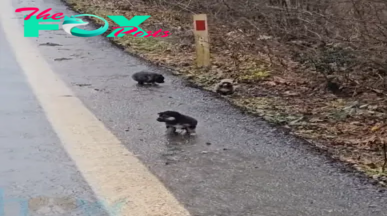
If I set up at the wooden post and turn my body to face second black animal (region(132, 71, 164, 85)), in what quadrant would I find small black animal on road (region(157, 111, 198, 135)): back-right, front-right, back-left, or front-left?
front-left

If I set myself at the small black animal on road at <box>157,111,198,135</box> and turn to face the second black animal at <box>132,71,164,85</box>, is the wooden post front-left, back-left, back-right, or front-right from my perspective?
front-right

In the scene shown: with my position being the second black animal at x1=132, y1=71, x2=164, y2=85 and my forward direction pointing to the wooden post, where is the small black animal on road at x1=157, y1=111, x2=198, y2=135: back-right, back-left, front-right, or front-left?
back-right

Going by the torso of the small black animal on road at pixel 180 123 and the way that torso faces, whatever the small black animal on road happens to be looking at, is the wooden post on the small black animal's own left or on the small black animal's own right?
on the small black animal's own right

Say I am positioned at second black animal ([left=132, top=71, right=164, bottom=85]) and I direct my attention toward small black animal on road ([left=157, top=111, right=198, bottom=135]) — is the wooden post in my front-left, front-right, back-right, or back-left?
back-left

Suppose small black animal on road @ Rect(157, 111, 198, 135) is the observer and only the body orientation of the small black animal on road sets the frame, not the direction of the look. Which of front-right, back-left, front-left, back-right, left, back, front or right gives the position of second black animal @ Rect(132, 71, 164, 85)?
right

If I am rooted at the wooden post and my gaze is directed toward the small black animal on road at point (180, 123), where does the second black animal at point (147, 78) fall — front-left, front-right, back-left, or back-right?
front-right

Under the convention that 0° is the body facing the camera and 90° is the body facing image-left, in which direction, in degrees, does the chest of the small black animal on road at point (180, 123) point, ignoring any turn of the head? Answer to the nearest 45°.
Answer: approximately 90°
